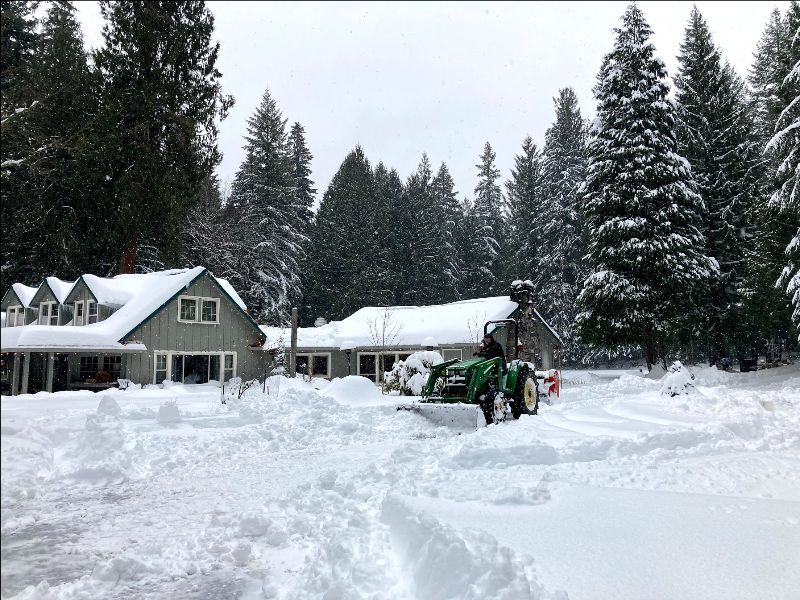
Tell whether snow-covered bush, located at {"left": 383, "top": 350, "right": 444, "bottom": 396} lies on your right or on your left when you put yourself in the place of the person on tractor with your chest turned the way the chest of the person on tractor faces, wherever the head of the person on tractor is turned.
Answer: on your right

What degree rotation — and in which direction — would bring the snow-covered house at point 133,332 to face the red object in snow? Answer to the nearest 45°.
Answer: approximately 90° to its left

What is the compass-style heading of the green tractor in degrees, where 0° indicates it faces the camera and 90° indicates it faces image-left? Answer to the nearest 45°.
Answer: approximately 45°

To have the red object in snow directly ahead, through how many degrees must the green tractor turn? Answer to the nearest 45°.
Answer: approximately 180°

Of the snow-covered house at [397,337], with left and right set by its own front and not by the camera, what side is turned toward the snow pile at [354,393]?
front

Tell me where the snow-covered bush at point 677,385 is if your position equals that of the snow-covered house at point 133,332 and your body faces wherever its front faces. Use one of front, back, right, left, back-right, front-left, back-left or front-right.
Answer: left

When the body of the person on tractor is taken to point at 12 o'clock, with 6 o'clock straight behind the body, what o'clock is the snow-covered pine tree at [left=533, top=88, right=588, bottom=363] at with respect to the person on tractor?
The snow-covered pine tree is roughly at 5 o'clock from the person on tractor.

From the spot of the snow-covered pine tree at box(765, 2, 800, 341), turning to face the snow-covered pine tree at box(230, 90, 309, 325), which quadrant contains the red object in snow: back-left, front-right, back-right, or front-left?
front-left

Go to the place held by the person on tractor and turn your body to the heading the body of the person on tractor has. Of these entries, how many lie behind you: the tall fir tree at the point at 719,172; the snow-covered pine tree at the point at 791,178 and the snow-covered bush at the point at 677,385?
3

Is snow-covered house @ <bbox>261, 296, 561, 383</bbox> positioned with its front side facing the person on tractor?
yes

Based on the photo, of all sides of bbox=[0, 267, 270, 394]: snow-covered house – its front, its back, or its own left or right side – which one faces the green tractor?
left

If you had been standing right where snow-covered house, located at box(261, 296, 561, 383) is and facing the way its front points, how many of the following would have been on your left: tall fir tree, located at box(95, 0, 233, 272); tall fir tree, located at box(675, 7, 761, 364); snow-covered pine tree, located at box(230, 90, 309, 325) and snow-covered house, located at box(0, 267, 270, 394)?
1

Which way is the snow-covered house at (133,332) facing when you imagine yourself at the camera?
facing the viewer and to the left of the viewer

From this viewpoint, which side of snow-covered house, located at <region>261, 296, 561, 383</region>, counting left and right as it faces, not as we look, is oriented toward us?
front

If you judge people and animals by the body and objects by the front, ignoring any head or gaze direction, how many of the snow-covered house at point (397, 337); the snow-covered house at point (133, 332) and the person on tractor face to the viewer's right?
0

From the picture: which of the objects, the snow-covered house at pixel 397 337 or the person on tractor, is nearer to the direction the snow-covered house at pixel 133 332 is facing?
the person on tractor

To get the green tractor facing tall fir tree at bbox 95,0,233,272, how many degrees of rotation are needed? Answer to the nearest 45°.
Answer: approximately 90° to its right
